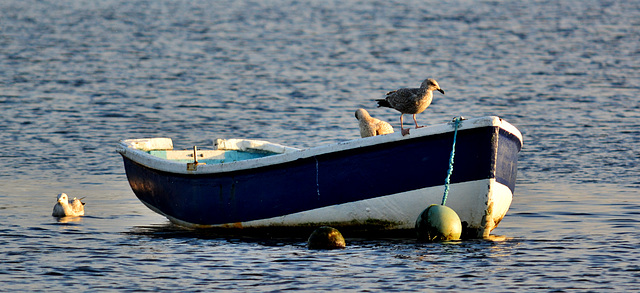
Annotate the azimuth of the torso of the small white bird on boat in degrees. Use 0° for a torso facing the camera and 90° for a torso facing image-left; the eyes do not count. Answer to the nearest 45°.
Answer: approximately 90°

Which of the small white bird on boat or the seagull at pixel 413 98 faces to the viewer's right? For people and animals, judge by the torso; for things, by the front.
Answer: the seagull

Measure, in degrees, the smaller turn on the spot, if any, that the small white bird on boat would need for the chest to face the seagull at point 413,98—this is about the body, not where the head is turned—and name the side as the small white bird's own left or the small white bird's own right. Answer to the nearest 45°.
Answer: approximately 135° to the small white bird's own left

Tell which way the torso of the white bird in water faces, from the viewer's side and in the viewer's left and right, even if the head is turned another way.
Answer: facing the viewer and to the left of the viewer

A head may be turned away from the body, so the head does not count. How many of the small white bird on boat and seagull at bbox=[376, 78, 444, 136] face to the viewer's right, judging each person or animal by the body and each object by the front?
1

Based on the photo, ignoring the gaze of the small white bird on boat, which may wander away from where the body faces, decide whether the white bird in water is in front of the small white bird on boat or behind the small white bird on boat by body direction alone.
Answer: in front

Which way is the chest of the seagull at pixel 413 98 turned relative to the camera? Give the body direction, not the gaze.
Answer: to the viewer's right
